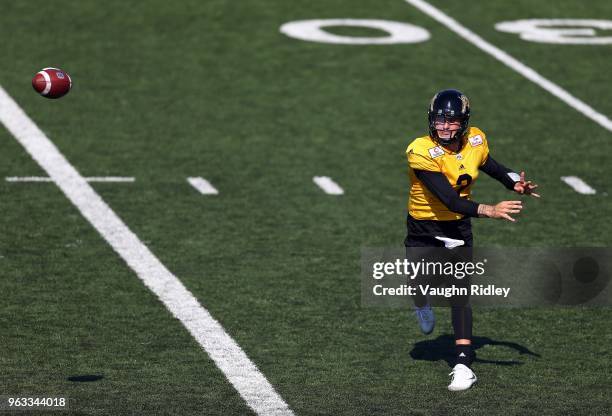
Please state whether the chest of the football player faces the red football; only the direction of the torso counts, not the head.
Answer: no
